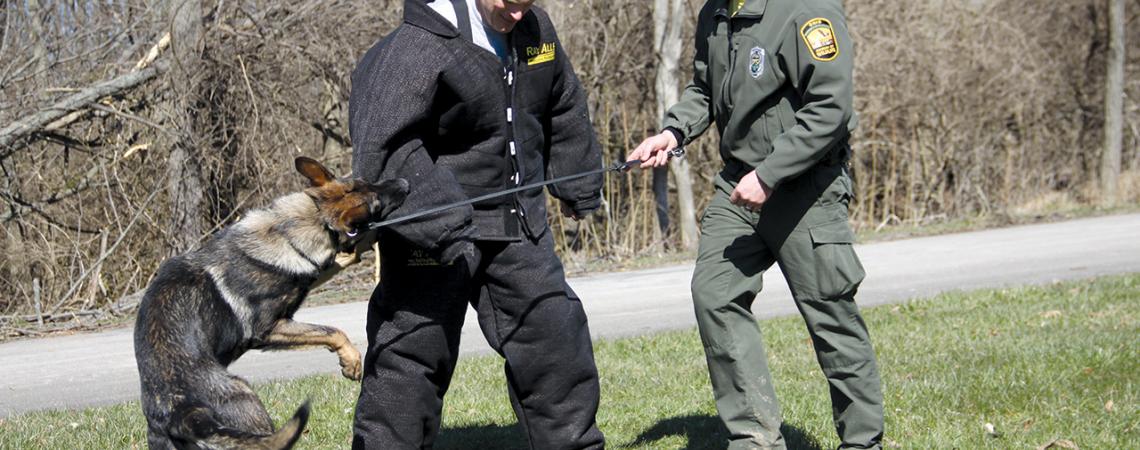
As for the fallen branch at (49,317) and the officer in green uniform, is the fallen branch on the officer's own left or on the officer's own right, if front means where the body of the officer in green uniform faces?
on the officer's own right

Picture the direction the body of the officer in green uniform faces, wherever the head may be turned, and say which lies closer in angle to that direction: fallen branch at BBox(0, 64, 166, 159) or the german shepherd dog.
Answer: the german shepherd dog

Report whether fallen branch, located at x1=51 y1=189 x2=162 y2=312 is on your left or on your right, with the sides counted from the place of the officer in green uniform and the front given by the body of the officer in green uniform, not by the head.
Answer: on your right

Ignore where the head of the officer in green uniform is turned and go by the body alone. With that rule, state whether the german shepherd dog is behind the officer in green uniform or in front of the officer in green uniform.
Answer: in front

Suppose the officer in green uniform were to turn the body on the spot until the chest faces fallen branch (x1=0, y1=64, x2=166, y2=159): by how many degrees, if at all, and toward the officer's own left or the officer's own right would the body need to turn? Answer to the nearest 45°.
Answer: approximately 90° to the officer's own right

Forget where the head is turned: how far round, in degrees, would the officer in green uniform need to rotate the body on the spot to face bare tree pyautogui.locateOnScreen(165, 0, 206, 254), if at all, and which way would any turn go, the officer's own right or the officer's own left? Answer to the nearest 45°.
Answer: approximately 90° to the officer's own right

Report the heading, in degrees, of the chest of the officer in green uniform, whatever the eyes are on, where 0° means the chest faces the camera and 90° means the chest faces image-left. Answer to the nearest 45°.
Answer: approximately 45°

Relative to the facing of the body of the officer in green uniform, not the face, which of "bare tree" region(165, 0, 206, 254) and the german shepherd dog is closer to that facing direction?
the german shepherd dog
